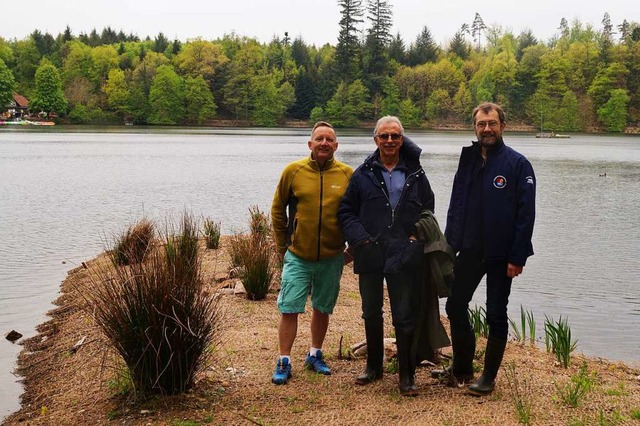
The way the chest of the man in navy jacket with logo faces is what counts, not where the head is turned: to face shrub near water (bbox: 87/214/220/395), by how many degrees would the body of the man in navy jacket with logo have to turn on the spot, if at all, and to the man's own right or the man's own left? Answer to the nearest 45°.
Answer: approximately 45° to the man's own right

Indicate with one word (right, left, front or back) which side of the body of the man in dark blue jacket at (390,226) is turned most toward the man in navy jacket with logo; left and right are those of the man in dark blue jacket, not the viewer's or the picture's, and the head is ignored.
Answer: left

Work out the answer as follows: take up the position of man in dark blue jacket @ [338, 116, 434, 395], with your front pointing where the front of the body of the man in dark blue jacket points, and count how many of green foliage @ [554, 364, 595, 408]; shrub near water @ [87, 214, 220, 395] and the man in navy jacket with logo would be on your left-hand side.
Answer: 2

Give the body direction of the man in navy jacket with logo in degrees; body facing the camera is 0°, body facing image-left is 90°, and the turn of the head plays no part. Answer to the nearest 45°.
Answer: approximately 45°

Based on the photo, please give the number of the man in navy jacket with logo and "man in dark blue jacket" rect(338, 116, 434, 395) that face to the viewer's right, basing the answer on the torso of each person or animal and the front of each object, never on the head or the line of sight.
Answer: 0

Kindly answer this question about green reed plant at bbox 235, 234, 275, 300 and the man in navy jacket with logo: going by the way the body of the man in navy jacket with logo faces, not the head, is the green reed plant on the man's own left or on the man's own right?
on the man's own right

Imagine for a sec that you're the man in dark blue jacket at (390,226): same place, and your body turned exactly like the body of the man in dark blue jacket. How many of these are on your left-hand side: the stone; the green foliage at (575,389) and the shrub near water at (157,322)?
1

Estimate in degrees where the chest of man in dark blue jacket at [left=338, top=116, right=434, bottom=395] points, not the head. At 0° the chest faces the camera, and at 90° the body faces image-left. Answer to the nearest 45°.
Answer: approximately 0°
